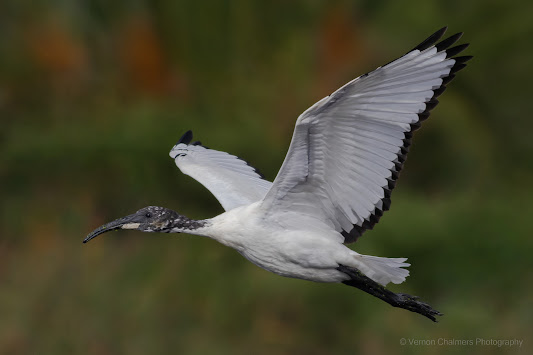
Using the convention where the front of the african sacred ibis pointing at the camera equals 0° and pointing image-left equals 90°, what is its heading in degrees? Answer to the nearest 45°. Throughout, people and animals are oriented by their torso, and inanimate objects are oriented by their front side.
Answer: approximately 90°
